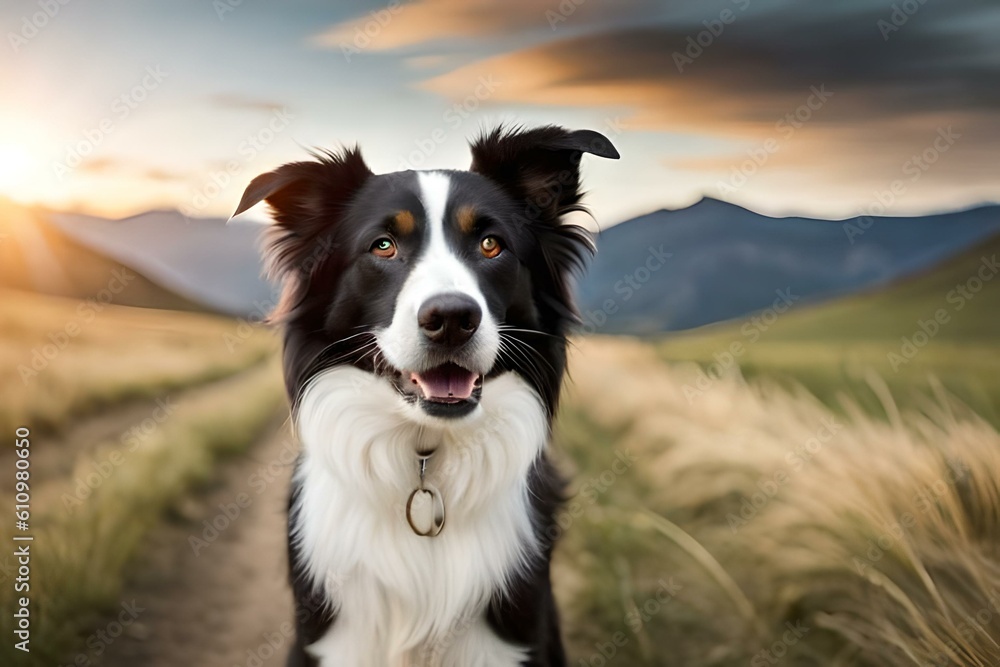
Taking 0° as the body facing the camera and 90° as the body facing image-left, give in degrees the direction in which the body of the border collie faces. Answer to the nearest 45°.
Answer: approximately 0°
